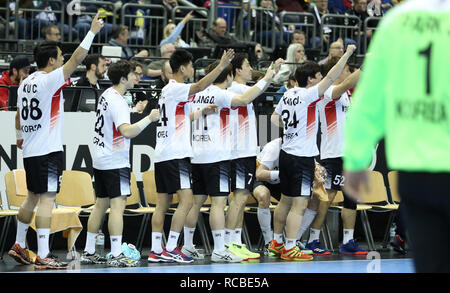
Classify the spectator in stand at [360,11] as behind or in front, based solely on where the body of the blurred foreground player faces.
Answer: in front

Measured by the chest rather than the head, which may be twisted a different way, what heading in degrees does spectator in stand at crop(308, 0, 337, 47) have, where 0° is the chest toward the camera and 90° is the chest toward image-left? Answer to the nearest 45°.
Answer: approximately 0°

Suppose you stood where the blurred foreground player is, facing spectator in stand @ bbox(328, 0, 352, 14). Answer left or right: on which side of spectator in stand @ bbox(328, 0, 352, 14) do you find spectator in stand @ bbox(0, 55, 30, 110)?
left

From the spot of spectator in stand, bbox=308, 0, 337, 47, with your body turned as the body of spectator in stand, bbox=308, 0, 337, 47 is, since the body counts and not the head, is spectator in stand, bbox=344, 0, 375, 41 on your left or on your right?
on your left

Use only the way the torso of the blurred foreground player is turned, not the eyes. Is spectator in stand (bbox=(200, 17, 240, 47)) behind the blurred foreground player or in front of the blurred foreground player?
in front

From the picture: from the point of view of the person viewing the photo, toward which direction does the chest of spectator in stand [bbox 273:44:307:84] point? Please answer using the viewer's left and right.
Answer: facing the viewer and to the right of the viewer

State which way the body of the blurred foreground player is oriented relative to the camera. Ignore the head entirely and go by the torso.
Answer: away from the camera

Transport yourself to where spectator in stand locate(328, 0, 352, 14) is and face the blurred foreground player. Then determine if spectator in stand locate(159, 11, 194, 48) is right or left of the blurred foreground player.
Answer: right

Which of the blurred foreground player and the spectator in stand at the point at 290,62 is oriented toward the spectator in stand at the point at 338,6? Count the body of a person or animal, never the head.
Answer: the blurred foreground player

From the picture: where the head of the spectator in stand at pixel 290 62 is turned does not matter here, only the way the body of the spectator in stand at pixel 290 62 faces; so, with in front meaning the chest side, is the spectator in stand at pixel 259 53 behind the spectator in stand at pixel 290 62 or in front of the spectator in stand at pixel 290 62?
behind

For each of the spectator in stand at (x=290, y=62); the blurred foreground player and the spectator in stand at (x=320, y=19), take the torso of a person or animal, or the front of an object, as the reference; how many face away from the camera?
1

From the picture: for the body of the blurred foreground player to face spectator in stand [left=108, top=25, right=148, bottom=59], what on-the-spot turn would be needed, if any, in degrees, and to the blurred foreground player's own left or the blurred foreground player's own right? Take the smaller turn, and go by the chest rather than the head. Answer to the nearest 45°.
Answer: approximately 45° to the blurred foreground player's own left

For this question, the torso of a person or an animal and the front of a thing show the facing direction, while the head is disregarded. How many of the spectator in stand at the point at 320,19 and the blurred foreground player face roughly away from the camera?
1

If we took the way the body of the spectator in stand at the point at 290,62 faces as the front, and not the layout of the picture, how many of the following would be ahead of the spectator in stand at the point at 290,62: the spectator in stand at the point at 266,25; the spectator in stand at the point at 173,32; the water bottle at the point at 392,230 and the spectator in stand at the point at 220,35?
1

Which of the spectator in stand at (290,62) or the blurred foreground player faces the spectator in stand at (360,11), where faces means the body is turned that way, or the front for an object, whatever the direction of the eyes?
the blurred foreground player

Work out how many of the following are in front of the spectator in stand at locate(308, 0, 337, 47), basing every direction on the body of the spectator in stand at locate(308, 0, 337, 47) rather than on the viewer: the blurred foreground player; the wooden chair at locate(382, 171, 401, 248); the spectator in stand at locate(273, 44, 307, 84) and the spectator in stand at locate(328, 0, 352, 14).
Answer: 3

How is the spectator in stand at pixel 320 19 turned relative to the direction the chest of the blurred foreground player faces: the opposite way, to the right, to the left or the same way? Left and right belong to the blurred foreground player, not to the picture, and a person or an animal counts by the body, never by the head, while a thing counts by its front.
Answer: the opposite way
